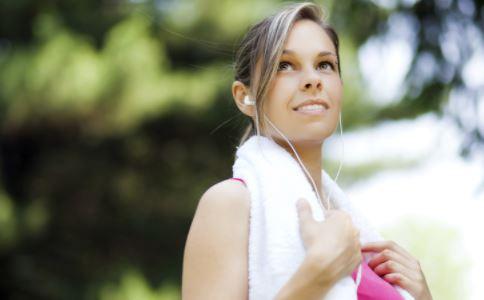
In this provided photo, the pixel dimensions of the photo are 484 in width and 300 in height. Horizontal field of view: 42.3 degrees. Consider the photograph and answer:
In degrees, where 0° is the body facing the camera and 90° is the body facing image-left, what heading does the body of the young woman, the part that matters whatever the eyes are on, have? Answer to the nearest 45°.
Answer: approximately 315°

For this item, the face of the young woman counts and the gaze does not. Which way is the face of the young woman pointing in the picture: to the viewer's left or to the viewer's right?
to the viewer's right
